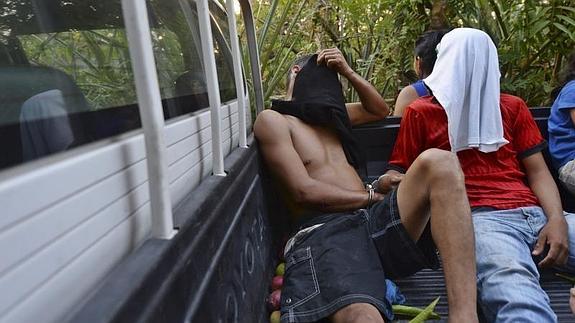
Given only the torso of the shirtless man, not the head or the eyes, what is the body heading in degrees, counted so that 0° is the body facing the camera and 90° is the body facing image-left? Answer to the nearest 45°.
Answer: approximately 315°

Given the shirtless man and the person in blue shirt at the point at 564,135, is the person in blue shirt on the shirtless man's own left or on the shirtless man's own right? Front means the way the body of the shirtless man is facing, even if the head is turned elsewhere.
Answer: on the shirtless man's own left

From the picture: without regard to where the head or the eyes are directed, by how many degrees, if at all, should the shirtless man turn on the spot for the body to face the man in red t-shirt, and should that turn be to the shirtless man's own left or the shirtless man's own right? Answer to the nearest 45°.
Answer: approximately 90° to the shirtless man's own left

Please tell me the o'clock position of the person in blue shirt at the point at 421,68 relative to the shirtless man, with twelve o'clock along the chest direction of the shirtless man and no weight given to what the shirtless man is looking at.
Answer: The person in blue shirt is roughly at 8 o'clock from the shirtless man.

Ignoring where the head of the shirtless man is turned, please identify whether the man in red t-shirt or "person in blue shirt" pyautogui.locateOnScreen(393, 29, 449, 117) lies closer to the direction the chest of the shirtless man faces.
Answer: the man in red t-shirt
